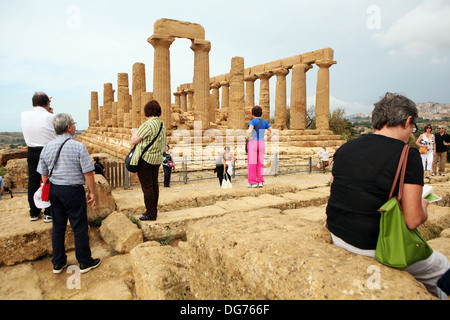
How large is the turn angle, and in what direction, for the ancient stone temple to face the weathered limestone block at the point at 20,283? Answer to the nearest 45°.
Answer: approximately 45° to its right

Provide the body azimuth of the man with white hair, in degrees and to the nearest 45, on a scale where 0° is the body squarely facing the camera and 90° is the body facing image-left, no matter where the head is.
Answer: approximately 225°

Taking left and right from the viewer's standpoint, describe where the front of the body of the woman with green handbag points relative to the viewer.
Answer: facing away from the viewer and to the right of the viewer

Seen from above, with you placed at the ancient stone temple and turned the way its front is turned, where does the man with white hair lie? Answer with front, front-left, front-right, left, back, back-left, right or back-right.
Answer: front-right

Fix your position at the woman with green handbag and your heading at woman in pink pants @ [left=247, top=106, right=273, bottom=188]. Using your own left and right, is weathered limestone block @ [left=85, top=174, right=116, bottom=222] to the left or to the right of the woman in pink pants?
left
